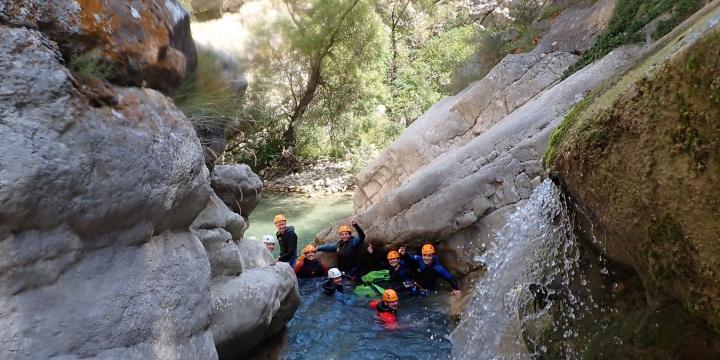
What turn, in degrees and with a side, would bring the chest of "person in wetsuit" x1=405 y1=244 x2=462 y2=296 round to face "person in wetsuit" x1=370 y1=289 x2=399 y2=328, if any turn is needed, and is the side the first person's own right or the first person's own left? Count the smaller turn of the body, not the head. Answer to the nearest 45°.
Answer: approximately 45° to the first person's own right

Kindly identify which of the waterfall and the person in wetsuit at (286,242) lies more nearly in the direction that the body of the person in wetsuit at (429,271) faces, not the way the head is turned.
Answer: the waterfall

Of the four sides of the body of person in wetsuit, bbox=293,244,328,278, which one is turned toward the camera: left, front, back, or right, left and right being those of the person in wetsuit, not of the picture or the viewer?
front

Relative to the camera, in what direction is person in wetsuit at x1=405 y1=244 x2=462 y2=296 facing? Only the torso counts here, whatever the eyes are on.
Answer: toward the camera

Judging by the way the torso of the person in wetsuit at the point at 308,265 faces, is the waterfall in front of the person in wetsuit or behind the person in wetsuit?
in front

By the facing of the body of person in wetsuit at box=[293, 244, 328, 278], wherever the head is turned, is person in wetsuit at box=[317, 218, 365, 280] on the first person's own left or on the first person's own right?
on the first person's own left

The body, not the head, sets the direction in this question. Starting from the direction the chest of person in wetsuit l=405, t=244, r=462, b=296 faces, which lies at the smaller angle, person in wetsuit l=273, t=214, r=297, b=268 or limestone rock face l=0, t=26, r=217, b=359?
the limestone rock face

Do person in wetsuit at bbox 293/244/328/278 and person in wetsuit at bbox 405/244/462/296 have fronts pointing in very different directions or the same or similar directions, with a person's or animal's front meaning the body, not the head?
same or similar directions

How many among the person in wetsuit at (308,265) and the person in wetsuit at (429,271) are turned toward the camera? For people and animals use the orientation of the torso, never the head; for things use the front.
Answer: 2

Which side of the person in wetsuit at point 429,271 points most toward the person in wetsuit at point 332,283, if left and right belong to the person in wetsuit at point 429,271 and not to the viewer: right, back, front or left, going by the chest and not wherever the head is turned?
right
